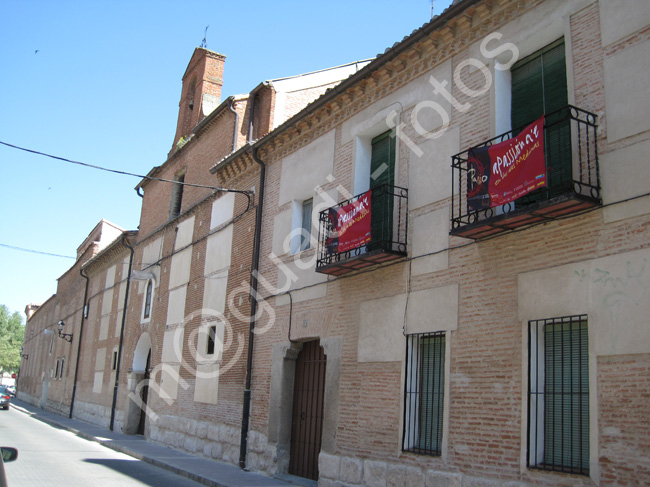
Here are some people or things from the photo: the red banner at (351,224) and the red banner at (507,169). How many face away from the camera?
0

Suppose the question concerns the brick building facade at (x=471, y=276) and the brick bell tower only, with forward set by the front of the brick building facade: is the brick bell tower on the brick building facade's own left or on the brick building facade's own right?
on the brick building facade's own right

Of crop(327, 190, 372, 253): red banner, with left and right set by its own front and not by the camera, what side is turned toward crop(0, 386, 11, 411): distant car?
right

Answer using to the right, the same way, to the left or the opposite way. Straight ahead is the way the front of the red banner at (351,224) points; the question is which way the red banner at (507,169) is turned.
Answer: the same way

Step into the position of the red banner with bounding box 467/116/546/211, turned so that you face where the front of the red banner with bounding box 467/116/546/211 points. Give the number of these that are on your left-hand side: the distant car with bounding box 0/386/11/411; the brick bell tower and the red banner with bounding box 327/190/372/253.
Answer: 0

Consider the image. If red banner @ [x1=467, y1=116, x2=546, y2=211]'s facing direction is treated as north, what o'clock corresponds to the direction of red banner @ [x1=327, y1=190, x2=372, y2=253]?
red banner @ [x1=327, y1=190, x2=372, y2=253] is roughly at 3 o'clock from red banner @ [x1=467, y1=116, x2=546, y2=211].

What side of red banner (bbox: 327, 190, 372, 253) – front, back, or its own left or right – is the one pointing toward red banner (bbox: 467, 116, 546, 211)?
left

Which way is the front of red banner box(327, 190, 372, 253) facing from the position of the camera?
facing the viewer and to the left of the viewer

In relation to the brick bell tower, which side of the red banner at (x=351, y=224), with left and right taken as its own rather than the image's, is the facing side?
right

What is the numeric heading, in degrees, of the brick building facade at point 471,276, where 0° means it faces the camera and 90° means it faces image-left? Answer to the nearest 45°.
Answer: approximately 45°

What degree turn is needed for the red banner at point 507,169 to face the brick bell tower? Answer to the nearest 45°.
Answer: approximately 90° to its right

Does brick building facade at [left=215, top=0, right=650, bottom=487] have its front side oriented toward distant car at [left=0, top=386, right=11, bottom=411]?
no

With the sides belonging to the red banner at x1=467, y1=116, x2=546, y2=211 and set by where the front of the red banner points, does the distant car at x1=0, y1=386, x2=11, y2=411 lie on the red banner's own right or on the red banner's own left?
on the red banner's own right
